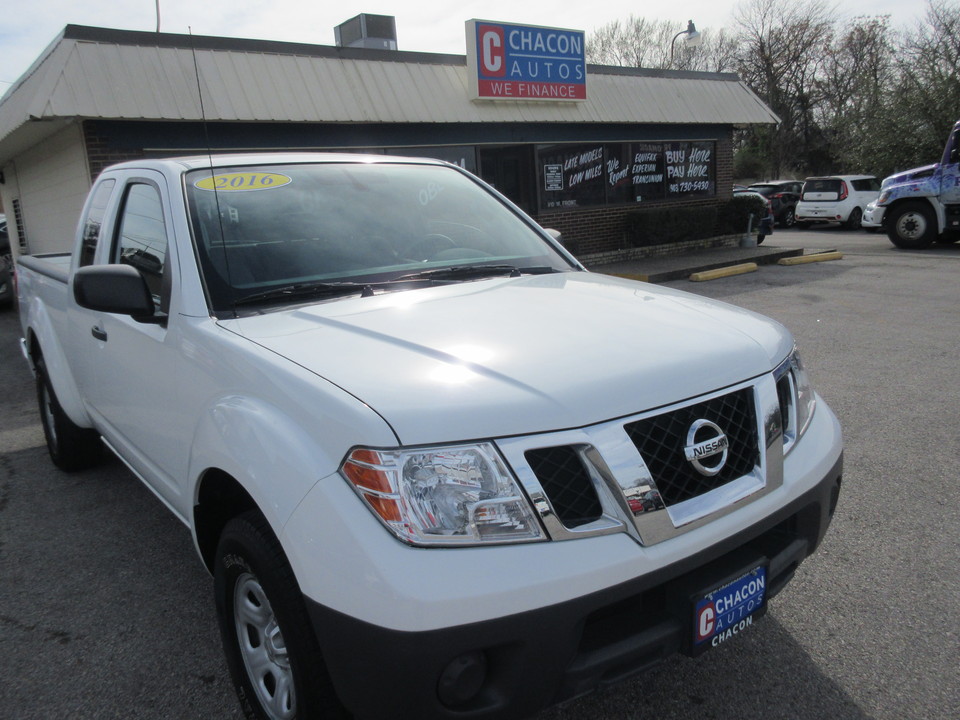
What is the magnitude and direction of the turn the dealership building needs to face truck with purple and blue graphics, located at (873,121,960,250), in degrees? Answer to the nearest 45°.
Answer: approximately 45° to its left

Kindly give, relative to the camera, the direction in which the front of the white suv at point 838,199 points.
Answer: facing away from the viewer and to the right of the viewer

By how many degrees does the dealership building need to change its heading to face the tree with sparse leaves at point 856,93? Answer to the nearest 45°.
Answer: approximately 90° to its left

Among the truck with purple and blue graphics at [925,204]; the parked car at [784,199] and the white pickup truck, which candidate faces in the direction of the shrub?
the truck with purple and blue graphics

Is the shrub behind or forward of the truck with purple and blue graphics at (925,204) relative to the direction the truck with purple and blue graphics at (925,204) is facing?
forward

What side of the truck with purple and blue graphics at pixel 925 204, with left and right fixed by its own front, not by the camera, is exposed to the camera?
left

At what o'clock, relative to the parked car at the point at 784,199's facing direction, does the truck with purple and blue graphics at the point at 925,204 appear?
The truck with purple and blue graphics is roughly at 4 o'clock from the parked car.

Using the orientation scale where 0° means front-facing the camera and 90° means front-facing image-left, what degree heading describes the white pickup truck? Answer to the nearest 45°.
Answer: approximately 315°

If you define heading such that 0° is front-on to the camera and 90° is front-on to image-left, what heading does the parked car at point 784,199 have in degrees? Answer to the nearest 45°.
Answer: approximately 225°

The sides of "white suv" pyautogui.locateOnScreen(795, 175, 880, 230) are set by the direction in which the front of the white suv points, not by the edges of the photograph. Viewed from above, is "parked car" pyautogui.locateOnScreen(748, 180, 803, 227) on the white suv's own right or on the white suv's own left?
on the white suv's own left
